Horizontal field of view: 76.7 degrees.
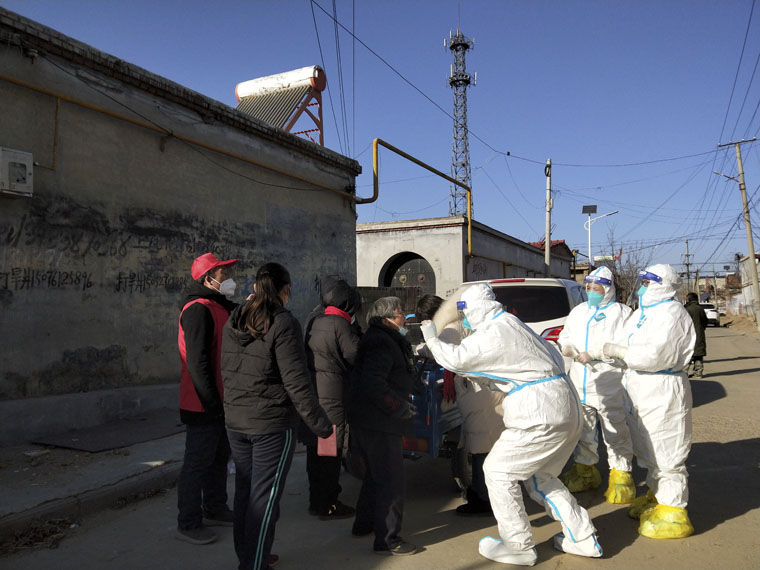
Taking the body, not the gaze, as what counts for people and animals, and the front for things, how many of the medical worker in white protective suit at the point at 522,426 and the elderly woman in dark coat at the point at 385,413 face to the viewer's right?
1

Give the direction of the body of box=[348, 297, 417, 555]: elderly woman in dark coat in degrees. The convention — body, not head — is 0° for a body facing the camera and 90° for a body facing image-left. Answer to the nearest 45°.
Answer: approximately 270°

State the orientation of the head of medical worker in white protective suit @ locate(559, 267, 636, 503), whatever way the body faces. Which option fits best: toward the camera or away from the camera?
toward the camera

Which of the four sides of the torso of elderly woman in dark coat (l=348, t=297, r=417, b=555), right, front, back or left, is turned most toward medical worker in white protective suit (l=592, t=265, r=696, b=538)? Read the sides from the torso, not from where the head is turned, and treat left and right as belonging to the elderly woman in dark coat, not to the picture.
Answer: front

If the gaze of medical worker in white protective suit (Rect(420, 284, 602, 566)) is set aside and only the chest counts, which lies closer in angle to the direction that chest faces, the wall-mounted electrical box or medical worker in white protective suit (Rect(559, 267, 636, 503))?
the wall-mounted electrical box

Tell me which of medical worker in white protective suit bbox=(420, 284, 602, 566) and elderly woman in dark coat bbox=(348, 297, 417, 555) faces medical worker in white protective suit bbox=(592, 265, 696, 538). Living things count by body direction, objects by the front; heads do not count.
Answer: the elderly woman in dark coat

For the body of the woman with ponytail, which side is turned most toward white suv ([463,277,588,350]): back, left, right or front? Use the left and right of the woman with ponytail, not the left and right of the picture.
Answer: front

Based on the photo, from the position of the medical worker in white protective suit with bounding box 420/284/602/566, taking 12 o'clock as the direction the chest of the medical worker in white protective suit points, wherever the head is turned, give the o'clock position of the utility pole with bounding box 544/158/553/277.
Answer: The utility pole is roughly at 3 o'clock from the medical worker in white protective suit.

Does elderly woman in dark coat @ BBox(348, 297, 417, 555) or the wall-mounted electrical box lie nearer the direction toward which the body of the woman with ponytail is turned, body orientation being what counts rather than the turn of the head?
the elderly woman in dark coat

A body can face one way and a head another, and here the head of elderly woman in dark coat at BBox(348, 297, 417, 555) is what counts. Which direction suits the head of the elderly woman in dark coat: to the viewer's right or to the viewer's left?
to the viewer's right

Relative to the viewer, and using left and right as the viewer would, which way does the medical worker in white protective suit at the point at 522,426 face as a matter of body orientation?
facing to the left of the viewer

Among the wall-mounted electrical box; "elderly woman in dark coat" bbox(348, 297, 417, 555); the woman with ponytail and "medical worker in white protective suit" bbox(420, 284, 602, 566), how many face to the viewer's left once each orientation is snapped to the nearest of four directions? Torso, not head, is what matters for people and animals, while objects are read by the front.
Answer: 1

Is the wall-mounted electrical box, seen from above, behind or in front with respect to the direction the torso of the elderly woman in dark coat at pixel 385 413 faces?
behind

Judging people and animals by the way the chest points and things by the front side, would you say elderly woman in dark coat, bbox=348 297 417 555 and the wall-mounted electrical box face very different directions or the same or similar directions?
same or similar directions

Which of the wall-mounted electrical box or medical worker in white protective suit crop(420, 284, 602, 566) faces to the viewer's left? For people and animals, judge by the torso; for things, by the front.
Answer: the medical worker in white protective suit

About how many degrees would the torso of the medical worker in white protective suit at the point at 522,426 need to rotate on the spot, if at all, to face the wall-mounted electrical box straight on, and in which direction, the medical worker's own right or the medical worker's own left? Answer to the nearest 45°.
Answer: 0° — they already face it

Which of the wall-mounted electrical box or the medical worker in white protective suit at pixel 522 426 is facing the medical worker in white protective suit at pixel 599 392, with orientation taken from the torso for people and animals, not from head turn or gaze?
the wall-mounted electrical box

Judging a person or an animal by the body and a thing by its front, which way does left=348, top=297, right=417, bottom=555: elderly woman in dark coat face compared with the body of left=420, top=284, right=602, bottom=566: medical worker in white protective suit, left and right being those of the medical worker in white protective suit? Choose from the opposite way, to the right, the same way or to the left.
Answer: the opposite way
